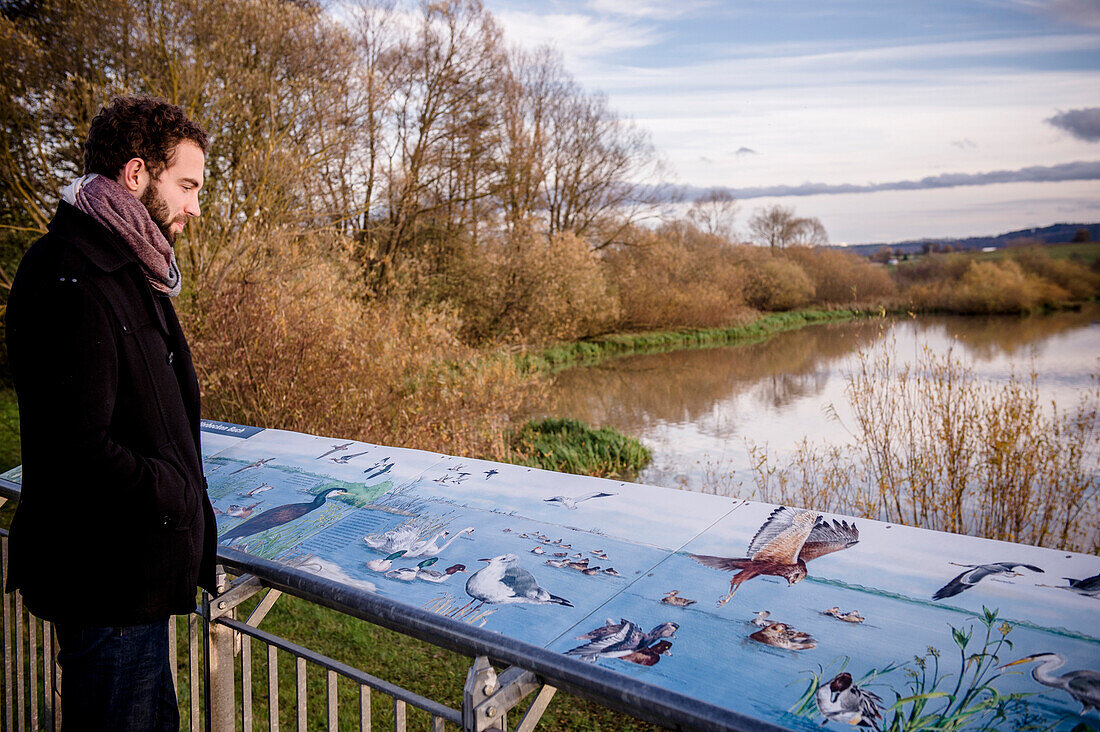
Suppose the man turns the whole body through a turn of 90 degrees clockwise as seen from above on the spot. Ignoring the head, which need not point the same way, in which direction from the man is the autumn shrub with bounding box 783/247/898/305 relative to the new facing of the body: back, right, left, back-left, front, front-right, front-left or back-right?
back-left

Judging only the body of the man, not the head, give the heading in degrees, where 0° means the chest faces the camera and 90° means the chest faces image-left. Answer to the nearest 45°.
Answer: approximately 270°

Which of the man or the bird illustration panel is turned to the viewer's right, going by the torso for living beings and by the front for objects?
the man

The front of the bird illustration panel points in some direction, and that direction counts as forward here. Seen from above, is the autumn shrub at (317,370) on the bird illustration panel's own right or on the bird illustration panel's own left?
on the bird illustration panel's own right

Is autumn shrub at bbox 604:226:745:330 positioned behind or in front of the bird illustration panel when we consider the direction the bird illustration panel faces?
behind

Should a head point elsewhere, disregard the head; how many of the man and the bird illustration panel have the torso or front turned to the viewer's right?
1

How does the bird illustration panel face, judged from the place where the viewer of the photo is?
facing the viewer and to the left of the viewer

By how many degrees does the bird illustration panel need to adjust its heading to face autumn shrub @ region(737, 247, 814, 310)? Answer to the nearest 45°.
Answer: approximately 135° to its right

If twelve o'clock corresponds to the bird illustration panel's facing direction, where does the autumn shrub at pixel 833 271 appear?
The autumn shrub is roughly at 5 o'clock from the bird illustration panel.

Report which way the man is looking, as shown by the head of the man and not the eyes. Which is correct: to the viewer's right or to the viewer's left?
to the viewer's right

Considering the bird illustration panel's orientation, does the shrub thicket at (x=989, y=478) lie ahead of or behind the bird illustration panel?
behind

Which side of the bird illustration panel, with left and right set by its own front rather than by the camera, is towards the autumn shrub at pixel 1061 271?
back

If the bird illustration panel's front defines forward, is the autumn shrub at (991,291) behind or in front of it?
behind

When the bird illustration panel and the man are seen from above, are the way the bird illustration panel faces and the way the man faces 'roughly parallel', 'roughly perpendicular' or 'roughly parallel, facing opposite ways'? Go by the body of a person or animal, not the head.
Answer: roughly parallel, facing opposite ways

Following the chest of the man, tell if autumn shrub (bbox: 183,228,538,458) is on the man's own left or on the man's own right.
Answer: on the man's own left
